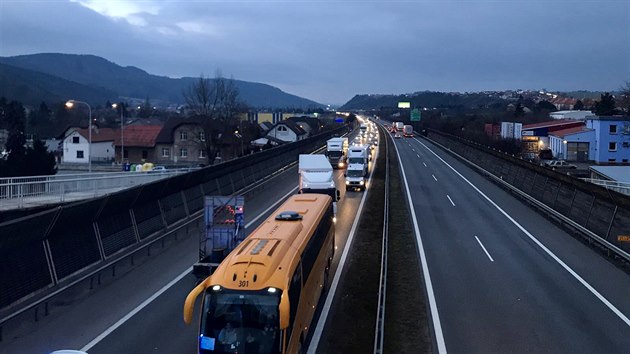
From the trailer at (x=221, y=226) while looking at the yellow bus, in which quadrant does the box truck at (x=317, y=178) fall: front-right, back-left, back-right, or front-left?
back-left

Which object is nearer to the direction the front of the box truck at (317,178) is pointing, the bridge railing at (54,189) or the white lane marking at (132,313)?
the white lane marking

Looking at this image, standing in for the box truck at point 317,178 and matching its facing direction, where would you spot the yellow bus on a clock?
The yellow bus is roughly at 12 o'clock from the box truck.

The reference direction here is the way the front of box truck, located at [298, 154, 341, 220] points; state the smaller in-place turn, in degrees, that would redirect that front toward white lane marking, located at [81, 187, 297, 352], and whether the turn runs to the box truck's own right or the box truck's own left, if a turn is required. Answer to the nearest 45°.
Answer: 0° — it already faces it

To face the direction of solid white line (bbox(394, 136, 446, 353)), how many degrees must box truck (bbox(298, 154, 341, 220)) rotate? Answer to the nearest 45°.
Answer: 0° — it already faces it

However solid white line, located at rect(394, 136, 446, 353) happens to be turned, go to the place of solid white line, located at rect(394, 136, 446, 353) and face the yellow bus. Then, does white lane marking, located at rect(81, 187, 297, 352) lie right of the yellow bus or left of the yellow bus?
right

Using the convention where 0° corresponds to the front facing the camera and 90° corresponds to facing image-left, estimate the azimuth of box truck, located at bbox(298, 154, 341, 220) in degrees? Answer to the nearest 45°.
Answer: approximately 0°

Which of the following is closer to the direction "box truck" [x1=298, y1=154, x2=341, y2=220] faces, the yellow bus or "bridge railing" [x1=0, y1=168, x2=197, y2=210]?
the yellow bus
